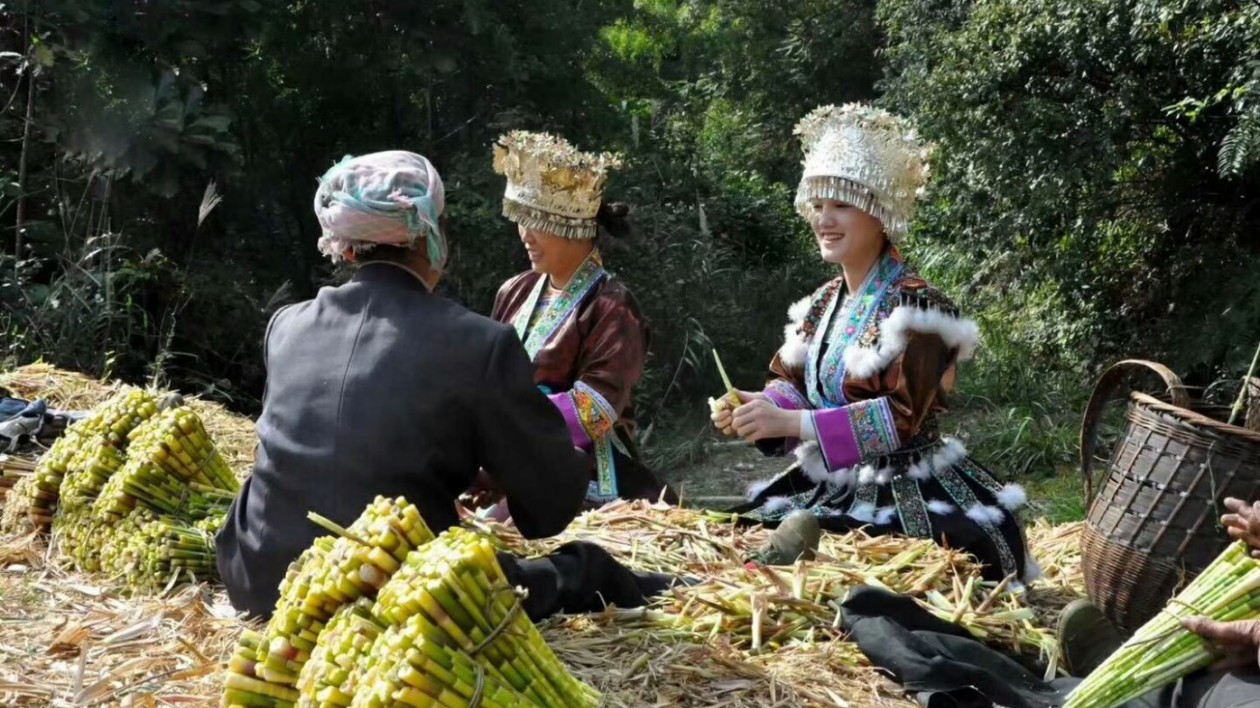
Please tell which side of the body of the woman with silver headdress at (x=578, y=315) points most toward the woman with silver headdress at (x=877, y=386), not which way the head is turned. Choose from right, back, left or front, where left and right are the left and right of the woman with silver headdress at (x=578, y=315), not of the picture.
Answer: left

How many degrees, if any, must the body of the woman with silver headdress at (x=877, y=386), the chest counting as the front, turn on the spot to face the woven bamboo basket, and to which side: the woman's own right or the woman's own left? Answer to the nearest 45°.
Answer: approximately 90° to the woman's own left

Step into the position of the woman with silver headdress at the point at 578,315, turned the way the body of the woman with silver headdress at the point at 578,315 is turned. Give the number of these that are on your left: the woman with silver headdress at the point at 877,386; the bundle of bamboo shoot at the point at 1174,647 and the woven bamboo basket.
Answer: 3

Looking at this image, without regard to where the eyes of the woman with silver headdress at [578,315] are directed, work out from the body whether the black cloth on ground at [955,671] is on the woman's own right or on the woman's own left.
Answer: on the woman's own left

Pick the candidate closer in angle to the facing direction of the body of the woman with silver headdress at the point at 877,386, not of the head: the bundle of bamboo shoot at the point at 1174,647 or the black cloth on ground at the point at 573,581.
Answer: the black cloth on ground

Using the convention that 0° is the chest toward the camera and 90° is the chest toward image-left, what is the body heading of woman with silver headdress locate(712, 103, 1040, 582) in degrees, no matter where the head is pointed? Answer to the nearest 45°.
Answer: approximately 45°

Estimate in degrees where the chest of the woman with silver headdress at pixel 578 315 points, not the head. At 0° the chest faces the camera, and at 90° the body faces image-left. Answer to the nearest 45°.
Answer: approximately 45°

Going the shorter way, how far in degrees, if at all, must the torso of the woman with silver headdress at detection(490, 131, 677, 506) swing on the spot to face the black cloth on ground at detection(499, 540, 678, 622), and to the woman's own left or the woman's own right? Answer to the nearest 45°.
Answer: approximately 45° to the woman's own left

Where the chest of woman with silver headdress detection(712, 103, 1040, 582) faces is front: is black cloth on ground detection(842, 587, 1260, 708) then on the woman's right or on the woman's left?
on the woman's left

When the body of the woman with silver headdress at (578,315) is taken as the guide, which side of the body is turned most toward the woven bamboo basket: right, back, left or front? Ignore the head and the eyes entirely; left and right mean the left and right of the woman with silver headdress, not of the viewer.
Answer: left
